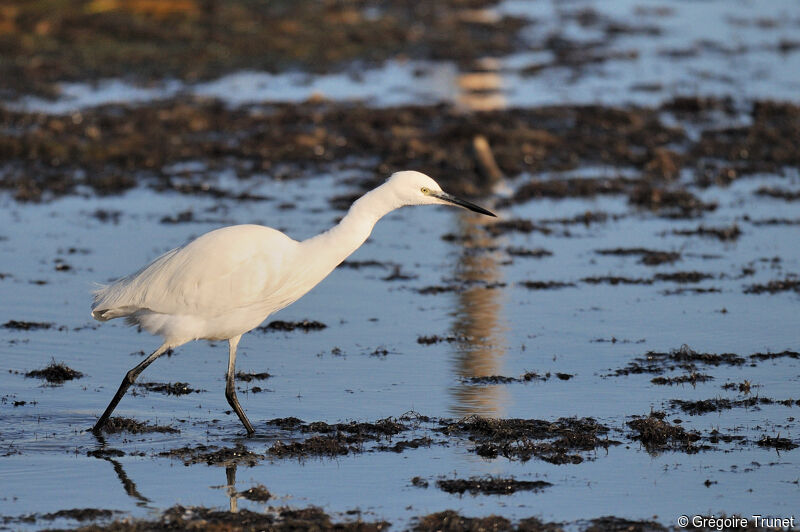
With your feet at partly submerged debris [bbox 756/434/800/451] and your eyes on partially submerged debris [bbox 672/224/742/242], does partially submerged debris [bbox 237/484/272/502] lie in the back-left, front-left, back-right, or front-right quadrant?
back-left

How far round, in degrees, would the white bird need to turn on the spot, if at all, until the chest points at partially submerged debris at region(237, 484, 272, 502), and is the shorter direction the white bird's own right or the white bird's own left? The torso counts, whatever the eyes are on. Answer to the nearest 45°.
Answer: approximately 90° to the white bird's own right

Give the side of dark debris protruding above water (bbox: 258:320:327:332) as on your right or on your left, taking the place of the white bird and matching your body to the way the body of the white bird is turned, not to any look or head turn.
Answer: on your left

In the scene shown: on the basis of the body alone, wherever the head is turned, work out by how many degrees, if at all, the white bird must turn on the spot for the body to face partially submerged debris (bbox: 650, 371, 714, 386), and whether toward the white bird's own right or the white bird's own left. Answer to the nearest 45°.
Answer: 0° — it already faces it

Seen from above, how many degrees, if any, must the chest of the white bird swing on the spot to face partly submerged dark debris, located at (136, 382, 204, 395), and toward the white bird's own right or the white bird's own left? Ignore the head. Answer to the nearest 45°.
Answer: approximately 135° to the white bird's own left

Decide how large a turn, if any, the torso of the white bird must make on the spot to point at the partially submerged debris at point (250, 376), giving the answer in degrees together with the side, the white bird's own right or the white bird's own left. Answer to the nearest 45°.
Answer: approximately 90° to the white bird's own left

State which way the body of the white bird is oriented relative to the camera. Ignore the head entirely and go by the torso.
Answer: to the viewer's right
